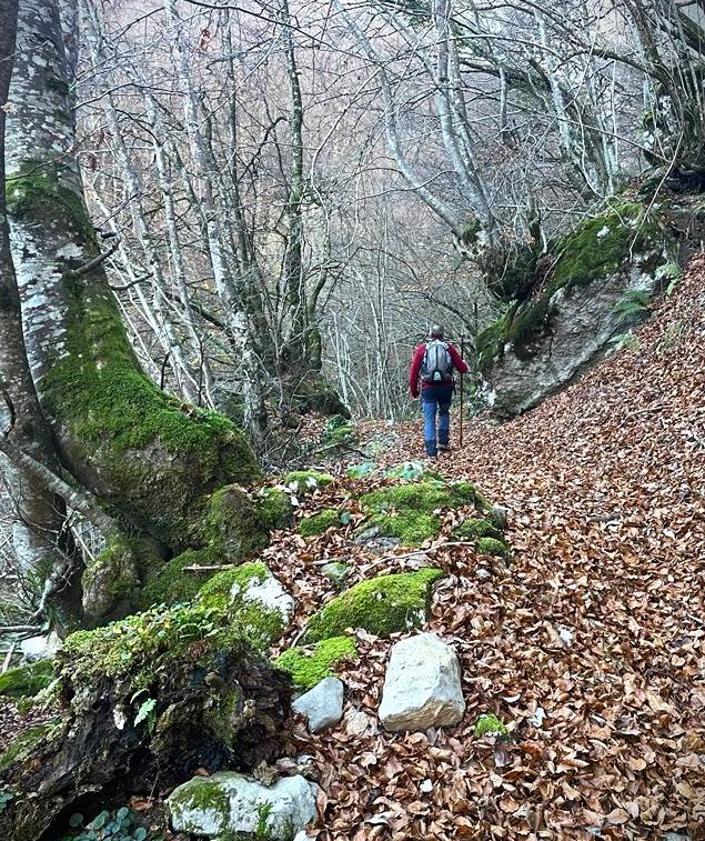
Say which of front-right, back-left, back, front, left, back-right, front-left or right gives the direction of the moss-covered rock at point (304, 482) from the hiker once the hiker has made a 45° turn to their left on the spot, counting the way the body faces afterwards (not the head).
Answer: back-left

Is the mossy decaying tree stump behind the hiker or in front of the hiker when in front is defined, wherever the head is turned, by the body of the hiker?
behind

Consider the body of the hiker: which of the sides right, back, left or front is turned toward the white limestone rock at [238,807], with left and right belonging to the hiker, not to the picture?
back

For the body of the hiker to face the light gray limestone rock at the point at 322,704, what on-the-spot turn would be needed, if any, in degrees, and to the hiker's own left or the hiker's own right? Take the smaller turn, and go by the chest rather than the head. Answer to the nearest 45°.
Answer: approximately 180°

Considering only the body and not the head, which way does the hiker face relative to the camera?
away from the camera

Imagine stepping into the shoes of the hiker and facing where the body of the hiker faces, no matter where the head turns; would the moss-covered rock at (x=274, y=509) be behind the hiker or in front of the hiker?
behind

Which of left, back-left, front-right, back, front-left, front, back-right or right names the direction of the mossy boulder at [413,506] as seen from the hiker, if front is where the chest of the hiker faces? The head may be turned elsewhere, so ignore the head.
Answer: back

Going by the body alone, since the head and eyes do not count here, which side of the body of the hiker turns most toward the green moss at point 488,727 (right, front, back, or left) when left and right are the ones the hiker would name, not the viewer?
back

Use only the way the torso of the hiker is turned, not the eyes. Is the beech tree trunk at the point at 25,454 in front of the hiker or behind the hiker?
behind

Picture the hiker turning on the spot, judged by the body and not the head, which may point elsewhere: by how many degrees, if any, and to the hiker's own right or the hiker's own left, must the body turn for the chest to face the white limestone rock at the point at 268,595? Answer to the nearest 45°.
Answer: approximately 180°

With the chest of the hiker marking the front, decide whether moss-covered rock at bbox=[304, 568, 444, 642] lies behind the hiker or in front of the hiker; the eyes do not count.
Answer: behind

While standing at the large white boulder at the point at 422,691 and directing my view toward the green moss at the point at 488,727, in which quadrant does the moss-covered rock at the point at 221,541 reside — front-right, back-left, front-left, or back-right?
back-left

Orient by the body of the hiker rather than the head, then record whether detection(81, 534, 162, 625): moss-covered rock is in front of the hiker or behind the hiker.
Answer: behind
